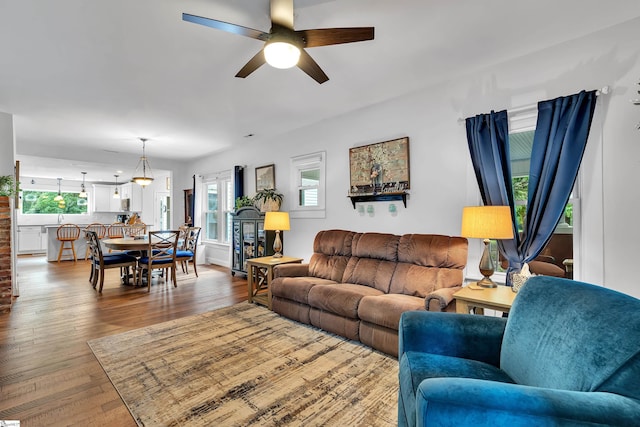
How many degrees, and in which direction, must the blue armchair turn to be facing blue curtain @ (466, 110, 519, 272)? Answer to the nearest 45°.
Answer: approximately 90° to its right

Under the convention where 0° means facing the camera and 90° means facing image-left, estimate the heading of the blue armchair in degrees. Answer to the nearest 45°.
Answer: approximately 90°

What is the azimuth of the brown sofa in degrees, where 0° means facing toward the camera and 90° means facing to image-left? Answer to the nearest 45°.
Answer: approximately 45°

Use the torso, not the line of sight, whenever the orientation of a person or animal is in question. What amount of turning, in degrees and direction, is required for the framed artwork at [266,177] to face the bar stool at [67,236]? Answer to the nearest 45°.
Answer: approximately 90° to its right

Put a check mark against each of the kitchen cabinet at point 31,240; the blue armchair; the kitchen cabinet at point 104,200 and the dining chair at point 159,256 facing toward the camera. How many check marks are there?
2

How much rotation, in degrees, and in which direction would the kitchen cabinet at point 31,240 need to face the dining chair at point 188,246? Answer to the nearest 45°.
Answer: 0° — it already faces it
